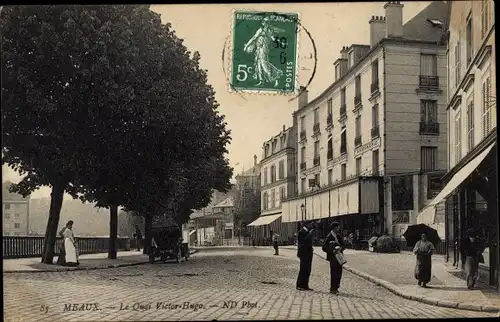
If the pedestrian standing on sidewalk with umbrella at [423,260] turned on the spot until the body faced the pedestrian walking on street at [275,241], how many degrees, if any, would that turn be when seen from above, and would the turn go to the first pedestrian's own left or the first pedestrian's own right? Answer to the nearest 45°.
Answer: approximately 90° to the first pedestrian's own right

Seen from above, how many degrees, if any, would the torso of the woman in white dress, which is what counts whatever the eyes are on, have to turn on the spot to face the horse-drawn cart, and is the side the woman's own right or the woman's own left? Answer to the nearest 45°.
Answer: approximately 45° to the woman's own left

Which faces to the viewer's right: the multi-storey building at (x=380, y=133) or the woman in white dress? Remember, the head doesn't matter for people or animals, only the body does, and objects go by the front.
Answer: the woman in white dress

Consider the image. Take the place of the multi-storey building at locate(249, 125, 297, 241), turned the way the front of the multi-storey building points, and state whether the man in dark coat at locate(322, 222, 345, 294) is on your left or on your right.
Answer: on your left
